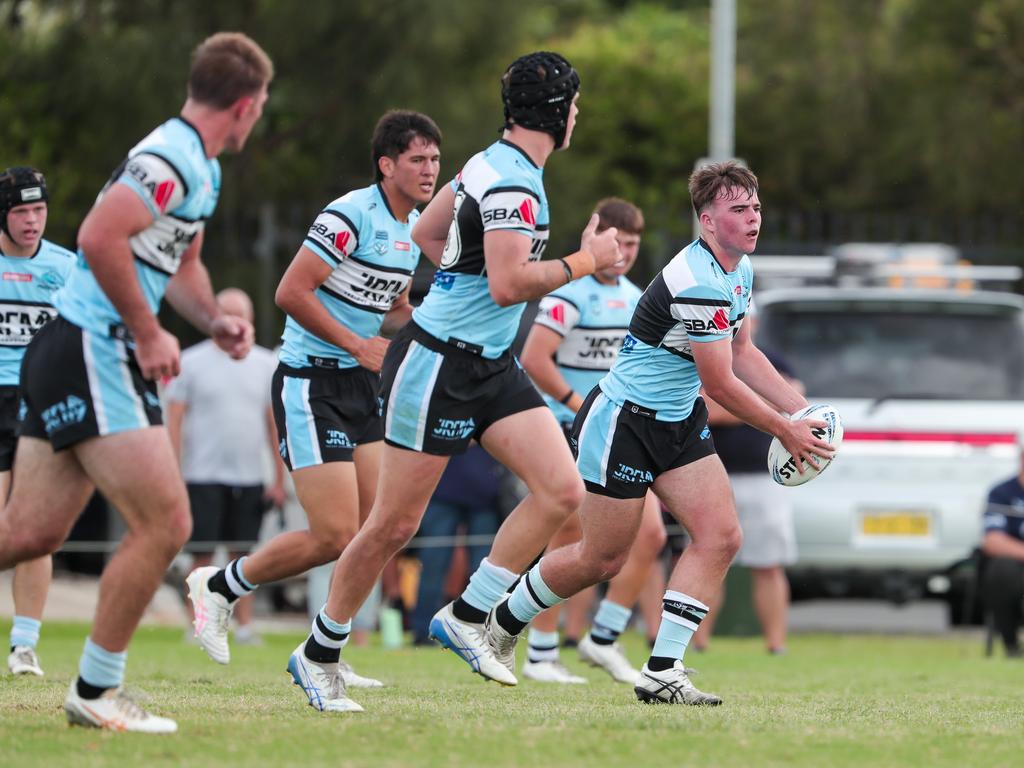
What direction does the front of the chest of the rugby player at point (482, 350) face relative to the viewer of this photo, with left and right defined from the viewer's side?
facing to the right of the viewer

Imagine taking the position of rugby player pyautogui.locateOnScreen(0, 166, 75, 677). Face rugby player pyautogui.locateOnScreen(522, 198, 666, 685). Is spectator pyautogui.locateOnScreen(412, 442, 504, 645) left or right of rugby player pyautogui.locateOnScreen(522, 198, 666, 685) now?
left

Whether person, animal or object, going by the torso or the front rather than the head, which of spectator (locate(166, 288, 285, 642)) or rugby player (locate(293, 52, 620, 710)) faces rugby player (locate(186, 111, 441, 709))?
the spectator

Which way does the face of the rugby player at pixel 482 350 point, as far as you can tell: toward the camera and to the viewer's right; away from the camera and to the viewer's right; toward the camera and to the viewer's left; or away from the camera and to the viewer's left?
away from the camera and to the viewer's right

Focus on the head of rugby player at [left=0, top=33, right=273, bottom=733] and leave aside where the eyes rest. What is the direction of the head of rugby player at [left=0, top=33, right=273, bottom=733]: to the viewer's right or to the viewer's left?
to the viewer's right

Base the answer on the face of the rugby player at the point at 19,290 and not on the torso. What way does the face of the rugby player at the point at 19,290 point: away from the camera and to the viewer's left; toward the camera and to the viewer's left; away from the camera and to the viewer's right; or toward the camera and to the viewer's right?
toward the camera and to the viewer's right

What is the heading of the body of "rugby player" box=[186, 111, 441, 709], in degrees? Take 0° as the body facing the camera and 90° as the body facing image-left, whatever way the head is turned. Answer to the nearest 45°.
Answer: approximately 315°

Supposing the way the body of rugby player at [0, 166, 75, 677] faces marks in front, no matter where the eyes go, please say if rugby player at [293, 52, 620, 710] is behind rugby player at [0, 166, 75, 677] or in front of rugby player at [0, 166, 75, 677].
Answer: in front

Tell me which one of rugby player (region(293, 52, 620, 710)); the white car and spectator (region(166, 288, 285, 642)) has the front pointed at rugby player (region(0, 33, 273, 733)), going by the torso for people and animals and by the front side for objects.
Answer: the spectator

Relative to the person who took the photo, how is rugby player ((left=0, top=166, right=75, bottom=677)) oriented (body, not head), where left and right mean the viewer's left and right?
facing the viewer

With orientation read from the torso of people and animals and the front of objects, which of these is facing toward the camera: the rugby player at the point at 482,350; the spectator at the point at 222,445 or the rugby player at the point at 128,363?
the spectator

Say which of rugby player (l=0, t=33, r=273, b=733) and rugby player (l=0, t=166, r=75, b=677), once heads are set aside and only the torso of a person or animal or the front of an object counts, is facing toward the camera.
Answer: rugby player (l=0, t=166, r=75, b=677)

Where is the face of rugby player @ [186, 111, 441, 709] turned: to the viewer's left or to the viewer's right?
to the viewer's right

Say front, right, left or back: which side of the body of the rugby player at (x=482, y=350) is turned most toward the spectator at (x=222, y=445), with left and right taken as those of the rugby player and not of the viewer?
left
